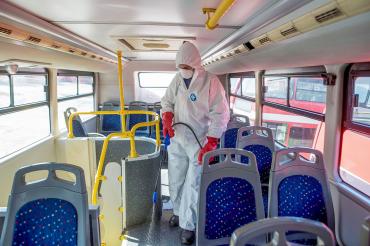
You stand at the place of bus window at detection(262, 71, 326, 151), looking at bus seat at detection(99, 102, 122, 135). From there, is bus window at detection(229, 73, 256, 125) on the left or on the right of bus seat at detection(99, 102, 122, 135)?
right

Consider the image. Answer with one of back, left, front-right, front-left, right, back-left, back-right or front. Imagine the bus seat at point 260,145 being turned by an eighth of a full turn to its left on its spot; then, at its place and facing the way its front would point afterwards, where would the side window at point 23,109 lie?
back-right

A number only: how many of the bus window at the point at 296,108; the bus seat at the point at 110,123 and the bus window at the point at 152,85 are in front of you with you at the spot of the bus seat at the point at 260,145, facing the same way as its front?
0

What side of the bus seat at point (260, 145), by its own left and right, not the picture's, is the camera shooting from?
front

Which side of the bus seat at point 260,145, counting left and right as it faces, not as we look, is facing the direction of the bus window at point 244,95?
back

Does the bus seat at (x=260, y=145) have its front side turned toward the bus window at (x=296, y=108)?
no

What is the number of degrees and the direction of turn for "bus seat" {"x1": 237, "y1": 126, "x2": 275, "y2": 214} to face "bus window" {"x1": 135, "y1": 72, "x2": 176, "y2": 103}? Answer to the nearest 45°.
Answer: approximately 135° to its right

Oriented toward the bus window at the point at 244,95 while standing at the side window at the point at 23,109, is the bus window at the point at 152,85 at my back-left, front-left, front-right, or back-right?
front-left

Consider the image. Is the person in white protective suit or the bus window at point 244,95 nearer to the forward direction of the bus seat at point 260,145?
the person in white protective suit

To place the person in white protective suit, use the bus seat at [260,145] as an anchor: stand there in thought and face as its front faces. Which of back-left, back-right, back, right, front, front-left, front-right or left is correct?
front-right

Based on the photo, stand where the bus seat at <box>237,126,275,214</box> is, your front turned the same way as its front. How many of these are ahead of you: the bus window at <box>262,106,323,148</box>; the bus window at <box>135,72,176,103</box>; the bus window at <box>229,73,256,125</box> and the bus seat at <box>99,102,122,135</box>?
0

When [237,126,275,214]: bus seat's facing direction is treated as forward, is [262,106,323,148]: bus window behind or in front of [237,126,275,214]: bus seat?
behind

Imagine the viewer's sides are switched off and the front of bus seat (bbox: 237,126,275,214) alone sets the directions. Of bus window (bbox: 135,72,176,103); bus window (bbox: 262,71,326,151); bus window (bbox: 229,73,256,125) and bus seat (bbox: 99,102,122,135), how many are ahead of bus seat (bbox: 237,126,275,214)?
0

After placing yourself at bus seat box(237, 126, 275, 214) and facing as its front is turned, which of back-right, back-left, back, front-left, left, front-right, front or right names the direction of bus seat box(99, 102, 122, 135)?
back-right
